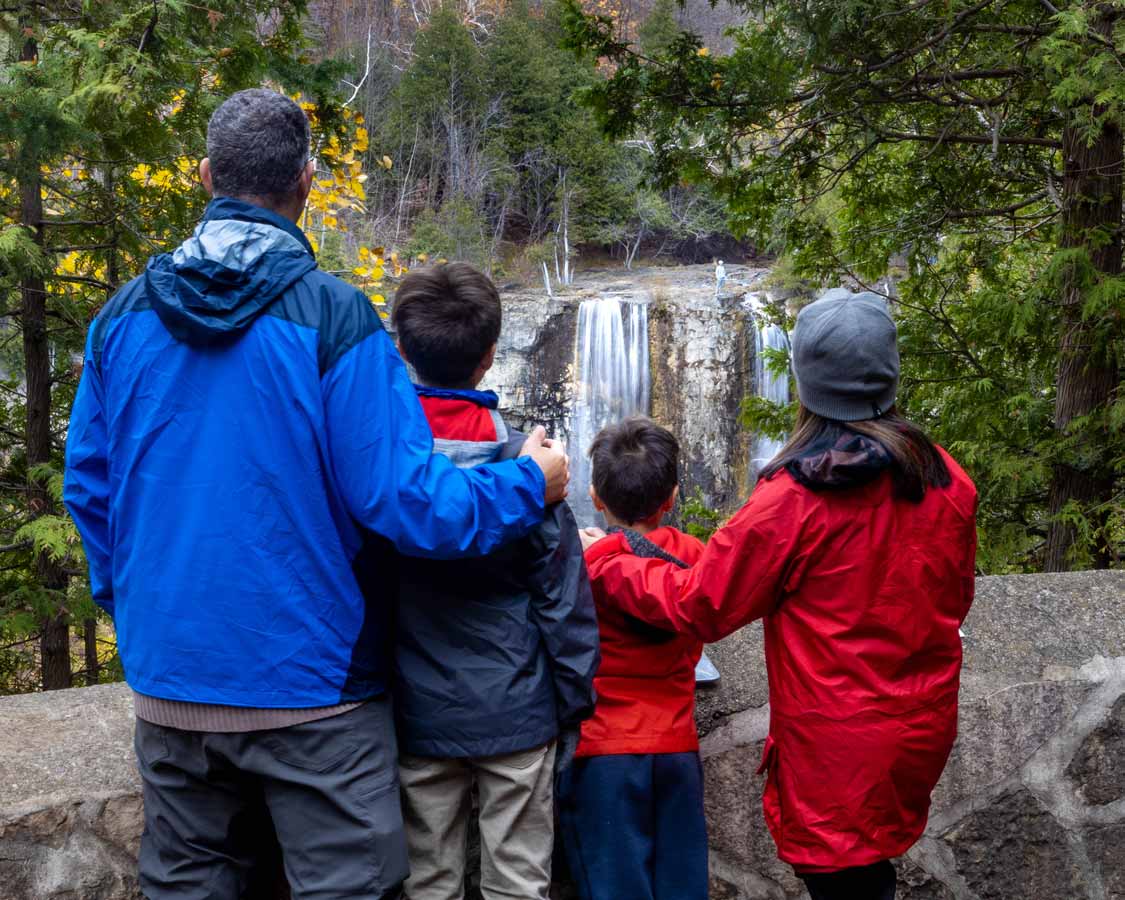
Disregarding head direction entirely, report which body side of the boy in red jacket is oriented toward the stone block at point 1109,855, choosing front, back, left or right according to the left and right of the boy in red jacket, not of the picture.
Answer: right

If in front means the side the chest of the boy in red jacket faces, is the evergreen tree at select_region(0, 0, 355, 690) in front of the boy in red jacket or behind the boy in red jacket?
in front

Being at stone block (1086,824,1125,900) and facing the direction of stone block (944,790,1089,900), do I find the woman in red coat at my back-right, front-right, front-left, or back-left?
front-left

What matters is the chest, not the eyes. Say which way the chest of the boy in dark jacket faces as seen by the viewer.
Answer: away from the camera

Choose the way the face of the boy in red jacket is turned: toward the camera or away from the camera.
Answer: away from the camera

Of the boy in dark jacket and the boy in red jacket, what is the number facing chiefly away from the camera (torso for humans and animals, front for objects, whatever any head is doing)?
2

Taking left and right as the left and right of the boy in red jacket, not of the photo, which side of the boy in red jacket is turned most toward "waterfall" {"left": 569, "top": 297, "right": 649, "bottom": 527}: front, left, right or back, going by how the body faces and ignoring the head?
front

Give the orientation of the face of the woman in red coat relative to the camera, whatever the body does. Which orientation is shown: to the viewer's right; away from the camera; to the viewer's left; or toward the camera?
away from the camera

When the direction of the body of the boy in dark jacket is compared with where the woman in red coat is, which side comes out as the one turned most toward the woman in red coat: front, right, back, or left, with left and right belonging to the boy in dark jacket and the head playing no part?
right

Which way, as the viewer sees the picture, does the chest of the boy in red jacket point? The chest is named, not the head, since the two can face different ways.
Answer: away from the camera

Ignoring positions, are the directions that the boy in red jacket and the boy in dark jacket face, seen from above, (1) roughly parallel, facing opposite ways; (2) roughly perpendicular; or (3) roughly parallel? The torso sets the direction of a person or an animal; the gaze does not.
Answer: roughly parallel

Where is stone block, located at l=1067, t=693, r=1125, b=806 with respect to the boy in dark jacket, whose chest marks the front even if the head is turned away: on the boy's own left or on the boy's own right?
on the boy's own right

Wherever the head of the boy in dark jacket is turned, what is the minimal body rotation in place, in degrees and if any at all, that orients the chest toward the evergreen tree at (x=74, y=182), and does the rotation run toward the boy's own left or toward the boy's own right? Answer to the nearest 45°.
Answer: approximately 45° to the boy's own left

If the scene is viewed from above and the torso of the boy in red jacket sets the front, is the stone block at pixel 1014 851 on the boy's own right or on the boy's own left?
on the boy's own right

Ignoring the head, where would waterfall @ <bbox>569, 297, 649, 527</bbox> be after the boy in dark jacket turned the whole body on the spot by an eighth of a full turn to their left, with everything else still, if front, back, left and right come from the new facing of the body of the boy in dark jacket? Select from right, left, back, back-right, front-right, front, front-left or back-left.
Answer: front-right
